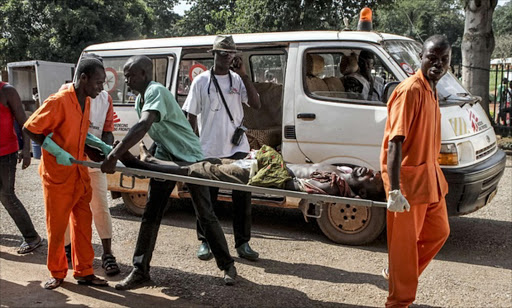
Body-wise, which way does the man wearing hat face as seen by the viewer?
toward the camera

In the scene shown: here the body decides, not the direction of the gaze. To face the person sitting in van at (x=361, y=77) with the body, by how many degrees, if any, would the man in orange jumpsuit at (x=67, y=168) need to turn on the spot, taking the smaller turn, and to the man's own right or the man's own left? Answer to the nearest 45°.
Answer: approximately 45° to the man's own left

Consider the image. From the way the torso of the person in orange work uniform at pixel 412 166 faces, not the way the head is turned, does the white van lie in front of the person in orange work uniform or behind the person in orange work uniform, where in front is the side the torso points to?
behind

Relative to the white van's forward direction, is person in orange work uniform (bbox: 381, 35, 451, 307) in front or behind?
in front

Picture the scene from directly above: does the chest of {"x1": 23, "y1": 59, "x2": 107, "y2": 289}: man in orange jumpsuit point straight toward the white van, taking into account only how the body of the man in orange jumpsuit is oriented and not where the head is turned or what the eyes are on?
no

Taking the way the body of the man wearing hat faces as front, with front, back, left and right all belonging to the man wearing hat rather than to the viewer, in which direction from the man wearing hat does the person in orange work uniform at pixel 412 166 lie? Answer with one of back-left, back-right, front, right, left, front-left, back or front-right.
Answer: front-left

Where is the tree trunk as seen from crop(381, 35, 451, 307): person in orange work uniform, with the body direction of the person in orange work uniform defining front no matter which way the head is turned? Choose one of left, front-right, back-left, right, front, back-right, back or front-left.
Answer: back-left

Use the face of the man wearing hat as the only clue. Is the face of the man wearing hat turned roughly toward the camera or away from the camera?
toward the camera

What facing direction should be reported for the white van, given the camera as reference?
facing the viewer and to the right of the viewer

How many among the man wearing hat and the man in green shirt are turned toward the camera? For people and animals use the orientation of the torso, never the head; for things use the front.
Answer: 1

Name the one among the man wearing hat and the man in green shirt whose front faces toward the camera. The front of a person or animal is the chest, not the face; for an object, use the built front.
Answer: the man wearing hat

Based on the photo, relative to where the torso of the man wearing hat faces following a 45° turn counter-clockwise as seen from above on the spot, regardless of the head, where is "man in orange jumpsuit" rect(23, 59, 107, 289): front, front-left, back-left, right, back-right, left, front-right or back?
right

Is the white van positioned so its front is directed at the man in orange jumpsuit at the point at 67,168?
no
